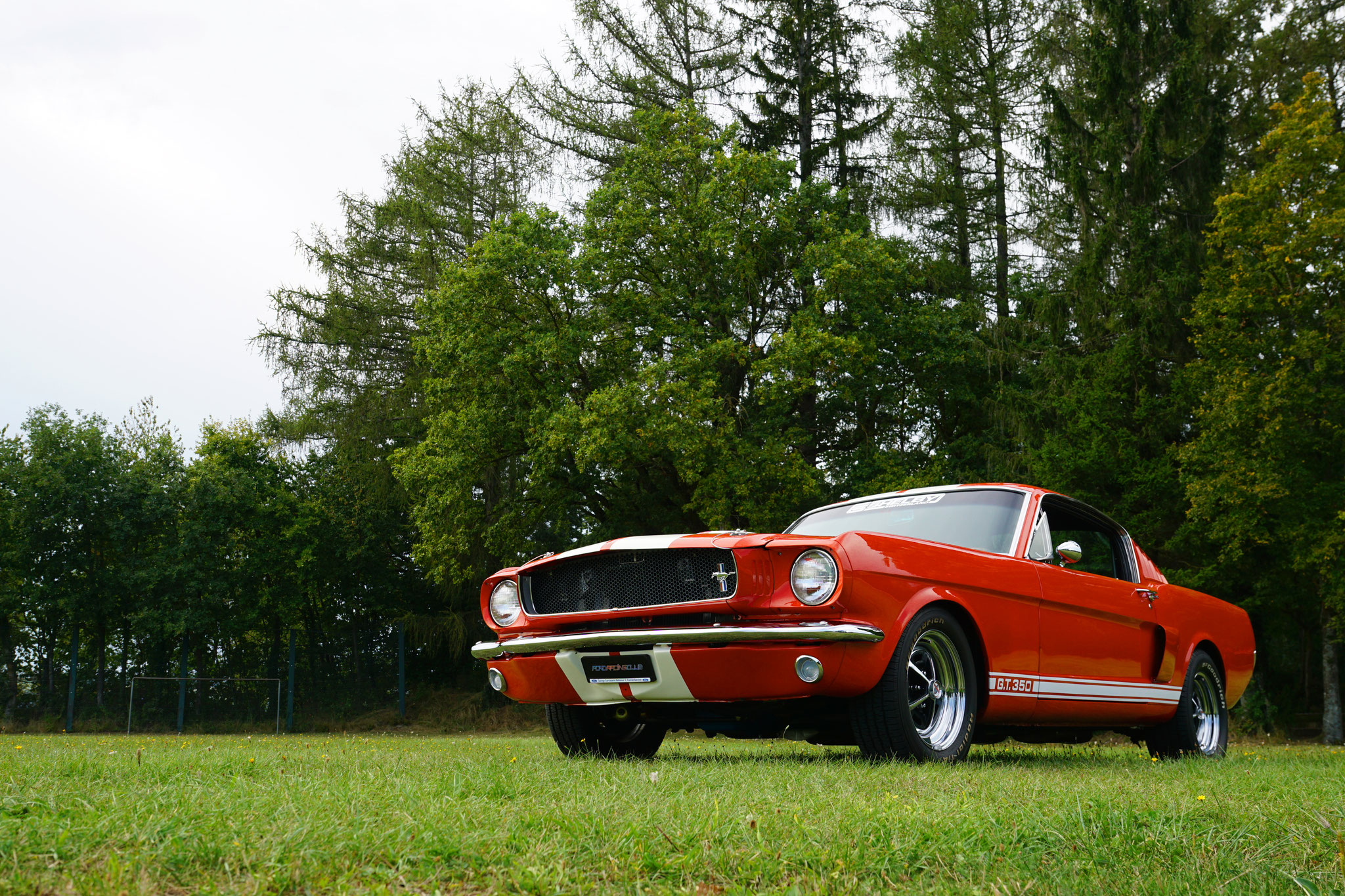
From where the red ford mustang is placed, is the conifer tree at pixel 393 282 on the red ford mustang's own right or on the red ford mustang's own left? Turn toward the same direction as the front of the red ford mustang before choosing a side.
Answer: on the red ford mustang's own right

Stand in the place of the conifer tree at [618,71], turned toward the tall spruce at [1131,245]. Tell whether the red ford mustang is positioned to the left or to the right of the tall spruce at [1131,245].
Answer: right

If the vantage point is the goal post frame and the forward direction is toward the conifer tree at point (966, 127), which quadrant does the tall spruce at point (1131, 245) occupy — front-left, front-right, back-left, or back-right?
front-right

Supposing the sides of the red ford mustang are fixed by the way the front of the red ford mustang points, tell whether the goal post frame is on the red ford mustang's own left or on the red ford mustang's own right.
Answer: on the red ford mustang's own right

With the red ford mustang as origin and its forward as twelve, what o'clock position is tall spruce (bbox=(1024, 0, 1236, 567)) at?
The tall spruce is roughly at 5 o'clock from the red ford mustang.

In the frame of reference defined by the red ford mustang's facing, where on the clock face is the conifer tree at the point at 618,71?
The conifer tree is roughly at 4 o'clock from the red ford mustang.

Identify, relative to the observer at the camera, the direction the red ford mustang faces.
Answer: facing the viewer and to the left of the viewer

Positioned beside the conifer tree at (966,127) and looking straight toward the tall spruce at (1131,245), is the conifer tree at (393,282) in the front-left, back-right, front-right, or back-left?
back-right

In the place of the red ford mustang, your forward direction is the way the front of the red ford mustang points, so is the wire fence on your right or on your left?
on your right

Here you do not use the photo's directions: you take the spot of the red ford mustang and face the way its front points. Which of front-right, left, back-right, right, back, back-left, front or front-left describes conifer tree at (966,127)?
back-right
